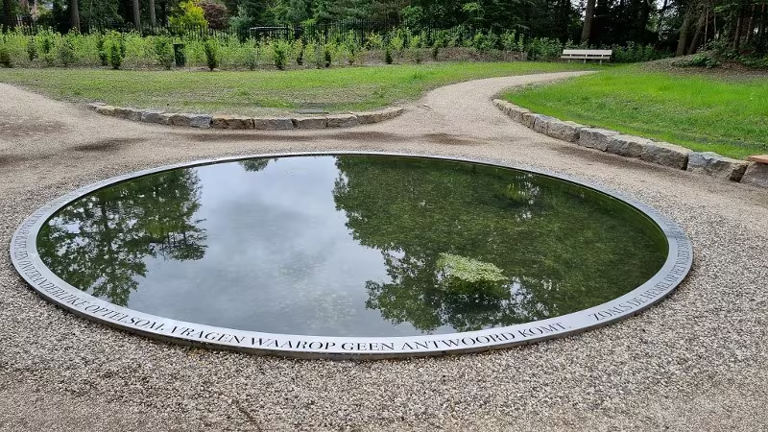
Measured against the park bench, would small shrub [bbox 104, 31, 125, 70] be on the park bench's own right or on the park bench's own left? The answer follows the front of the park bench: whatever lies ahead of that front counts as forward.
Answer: on the park bench's own right

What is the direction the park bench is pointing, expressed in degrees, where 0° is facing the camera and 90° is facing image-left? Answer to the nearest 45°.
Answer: approximately 0°

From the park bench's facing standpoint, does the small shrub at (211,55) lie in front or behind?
in front

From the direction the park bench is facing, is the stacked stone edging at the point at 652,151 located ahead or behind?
ahead

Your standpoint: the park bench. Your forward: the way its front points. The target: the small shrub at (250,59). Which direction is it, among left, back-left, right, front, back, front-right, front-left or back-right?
front-right

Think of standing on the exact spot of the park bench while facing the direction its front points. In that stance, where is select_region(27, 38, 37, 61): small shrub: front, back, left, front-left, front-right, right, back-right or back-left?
front-right

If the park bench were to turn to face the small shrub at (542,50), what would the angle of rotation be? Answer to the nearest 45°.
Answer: approximately 90° to its right

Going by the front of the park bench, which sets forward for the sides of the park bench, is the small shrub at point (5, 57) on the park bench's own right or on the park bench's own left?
on the park bench's own right

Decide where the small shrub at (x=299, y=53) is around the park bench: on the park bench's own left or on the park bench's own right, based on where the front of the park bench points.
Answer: on the park bench's own right

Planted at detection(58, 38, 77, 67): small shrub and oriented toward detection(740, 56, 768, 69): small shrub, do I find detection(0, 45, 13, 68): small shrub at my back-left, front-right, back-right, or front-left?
back-right
